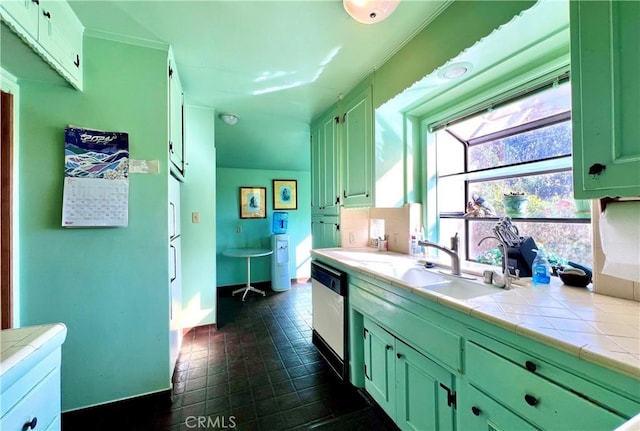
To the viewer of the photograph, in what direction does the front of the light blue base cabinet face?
facing the viewer and to the right of the viewer

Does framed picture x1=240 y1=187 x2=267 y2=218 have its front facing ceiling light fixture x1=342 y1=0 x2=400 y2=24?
yes

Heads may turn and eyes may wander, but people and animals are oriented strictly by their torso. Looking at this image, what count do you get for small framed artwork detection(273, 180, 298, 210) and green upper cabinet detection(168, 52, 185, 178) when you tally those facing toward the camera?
1

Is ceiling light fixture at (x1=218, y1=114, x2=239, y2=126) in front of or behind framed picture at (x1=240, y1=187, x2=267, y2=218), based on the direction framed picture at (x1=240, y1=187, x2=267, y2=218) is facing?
in front

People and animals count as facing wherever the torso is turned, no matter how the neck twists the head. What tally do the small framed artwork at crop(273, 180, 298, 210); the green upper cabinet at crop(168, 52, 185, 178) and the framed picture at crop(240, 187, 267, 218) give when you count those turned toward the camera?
2

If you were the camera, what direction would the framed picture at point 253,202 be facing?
facing the viewer

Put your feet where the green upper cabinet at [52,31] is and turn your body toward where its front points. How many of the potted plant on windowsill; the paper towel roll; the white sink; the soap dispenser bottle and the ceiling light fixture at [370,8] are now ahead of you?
5

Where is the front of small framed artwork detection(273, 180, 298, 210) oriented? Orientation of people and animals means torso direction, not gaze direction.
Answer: toward the camera

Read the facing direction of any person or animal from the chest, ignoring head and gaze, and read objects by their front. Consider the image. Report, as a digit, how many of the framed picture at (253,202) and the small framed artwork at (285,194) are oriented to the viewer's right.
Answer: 0

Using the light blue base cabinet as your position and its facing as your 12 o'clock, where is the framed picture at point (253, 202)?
The framed picture is roughly at 9 o'clock from the light blue base cabinet.

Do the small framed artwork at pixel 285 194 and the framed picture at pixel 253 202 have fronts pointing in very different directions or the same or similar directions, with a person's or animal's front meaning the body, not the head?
same or similar directions

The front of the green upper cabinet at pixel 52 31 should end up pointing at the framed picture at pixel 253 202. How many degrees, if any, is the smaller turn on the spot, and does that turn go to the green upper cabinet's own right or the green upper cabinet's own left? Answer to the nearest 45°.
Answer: approximately 90° to the green upper cabinet's own left

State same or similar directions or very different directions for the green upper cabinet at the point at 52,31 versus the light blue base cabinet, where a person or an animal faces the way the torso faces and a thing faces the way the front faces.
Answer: same or similar directions

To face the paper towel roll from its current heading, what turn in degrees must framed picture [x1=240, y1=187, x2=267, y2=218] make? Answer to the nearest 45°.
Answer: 0° — it already faces it

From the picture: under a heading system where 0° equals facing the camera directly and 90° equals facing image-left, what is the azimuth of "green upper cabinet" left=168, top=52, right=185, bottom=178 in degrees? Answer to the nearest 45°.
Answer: approximately 270°

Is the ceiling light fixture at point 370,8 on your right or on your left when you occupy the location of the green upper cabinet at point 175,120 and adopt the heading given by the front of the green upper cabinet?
on your right

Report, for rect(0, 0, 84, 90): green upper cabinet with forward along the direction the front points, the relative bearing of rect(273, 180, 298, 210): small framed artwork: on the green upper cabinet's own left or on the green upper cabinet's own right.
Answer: on the green upper cabinet's own left

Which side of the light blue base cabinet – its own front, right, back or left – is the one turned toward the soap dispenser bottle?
front

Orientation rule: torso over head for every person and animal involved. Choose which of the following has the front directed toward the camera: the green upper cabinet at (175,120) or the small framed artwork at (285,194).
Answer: the small framed artwork

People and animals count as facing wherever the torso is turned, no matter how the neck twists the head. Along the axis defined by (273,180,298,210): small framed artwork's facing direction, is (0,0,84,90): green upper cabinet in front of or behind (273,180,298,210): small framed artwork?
in front
